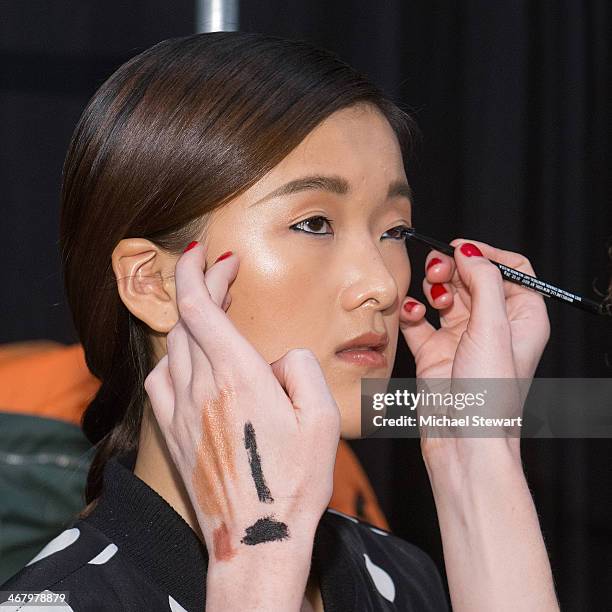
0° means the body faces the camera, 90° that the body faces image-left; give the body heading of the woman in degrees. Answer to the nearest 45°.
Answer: approximately 315°

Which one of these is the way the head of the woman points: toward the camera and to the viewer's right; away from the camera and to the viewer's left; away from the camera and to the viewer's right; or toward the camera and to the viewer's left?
toward the camera and to the viewer's right
